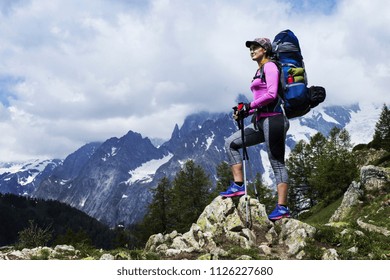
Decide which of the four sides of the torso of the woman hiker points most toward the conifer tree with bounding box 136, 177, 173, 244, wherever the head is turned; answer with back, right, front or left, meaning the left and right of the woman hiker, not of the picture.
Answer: right

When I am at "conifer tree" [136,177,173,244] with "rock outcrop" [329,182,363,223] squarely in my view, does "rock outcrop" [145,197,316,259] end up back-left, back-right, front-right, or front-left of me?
front-right

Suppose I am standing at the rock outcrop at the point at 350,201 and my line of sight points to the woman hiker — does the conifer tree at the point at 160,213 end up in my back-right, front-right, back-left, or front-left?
back-right

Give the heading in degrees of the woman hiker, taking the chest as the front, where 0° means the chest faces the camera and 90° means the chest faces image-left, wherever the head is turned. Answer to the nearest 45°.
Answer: approximately 90°

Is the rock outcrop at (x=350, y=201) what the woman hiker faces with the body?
no
